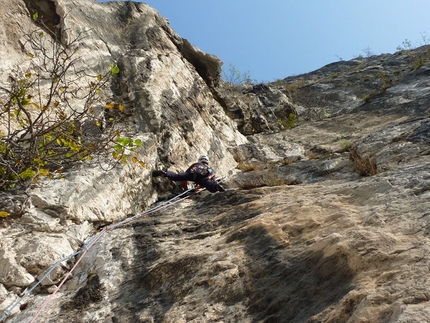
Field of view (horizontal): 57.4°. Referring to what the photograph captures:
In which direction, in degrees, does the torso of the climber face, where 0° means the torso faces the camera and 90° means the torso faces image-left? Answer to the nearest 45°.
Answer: approximately 180°

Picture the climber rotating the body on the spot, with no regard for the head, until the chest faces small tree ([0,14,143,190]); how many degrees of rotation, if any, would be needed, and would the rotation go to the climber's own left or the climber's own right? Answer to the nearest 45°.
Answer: approximately 135° to the climber's own left
